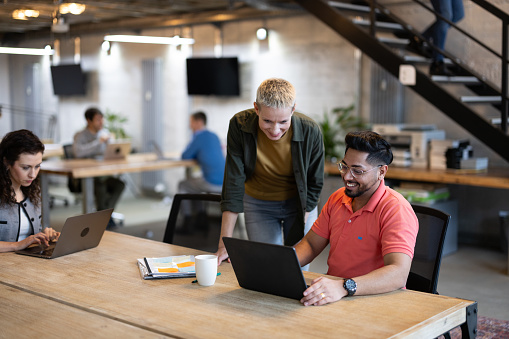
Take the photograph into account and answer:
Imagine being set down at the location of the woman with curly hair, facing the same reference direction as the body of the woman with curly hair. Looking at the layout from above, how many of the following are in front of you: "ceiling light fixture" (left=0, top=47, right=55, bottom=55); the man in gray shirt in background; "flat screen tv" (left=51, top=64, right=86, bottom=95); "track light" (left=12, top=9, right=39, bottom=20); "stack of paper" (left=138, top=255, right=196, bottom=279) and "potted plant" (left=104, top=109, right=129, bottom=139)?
1

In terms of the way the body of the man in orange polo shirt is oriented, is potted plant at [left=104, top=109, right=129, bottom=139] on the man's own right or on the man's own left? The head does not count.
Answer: on the man's own right

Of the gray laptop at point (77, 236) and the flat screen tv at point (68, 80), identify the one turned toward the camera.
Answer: the flat screen tv

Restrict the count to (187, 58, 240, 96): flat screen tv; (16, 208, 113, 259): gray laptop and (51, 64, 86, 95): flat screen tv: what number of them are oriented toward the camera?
2

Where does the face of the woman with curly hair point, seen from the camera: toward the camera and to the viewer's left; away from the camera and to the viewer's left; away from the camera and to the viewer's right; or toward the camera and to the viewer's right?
toward the camera and to the viewer's right

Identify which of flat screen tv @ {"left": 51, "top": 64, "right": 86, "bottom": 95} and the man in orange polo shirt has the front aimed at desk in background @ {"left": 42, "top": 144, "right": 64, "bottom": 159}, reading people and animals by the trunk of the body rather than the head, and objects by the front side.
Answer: the flat screen tv

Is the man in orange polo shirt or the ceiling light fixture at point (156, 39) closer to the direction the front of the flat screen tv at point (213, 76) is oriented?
the man in orange polo shirt

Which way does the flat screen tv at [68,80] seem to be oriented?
toward the camera

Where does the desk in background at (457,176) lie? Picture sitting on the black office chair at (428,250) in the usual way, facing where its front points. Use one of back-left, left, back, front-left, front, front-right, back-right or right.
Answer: back-right

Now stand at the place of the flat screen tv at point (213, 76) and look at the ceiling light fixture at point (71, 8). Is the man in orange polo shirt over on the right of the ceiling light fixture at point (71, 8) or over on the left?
left

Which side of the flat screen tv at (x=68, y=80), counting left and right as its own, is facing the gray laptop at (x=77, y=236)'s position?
front

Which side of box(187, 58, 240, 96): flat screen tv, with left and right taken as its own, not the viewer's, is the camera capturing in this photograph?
front

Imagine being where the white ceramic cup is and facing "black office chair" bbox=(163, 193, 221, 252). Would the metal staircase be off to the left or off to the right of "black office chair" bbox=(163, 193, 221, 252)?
right

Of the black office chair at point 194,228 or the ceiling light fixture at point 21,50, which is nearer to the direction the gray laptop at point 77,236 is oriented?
the ceiling light fixture

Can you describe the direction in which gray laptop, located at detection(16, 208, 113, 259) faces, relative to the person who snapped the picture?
facing away from the viewer and to the left of the viewer

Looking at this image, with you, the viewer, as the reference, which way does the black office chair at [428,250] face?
facing the viewer and to the left of the viewer

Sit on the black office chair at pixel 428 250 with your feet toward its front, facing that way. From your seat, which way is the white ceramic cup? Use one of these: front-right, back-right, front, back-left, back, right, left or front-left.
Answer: front

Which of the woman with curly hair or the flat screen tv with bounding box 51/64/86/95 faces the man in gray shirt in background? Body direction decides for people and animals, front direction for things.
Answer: the flat screen tv

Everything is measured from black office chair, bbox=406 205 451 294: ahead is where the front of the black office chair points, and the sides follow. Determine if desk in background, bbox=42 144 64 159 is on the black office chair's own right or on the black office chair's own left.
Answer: on the black office chair's own right
